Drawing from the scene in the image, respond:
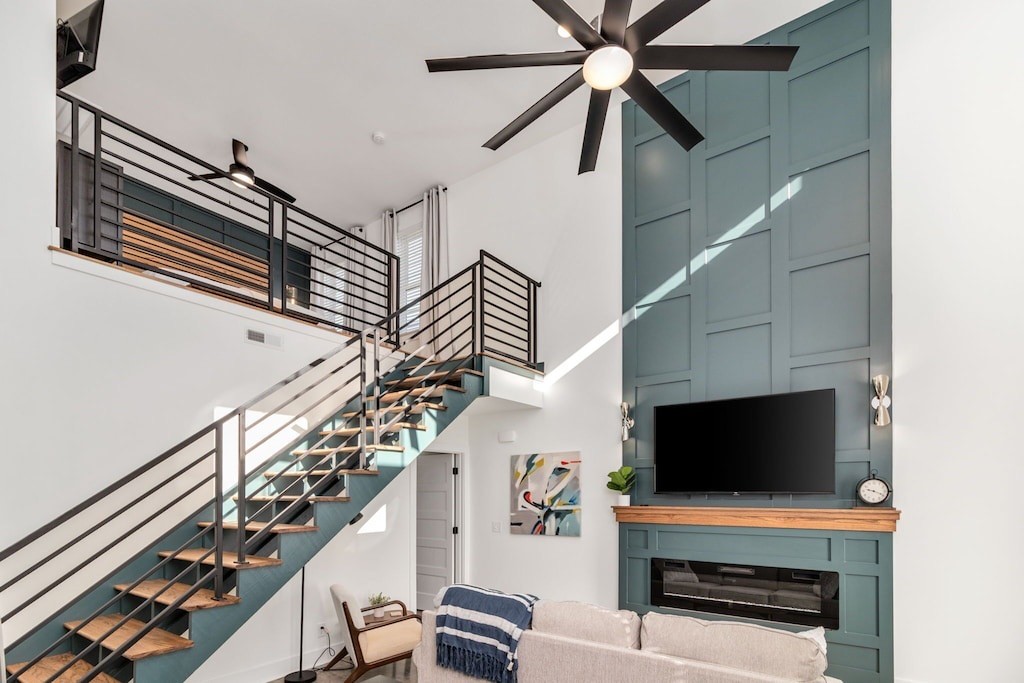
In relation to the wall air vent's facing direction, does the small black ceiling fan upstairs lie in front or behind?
behind

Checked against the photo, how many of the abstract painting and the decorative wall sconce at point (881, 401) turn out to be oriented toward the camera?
2

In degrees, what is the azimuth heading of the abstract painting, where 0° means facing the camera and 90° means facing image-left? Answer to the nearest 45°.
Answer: approximately 0°

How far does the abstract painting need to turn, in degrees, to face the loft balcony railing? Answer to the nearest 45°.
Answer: approximately 45° to its right
